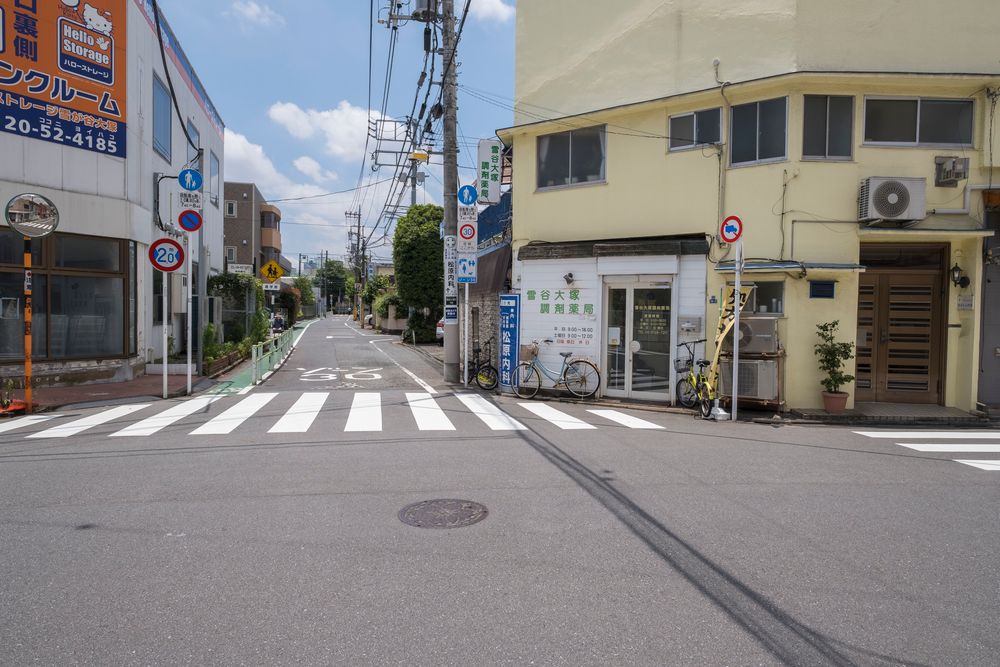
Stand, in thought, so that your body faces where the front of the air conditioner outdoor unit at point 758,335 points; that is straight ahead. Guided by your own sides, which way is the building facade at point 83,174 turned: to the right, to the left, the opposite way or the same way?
to the left

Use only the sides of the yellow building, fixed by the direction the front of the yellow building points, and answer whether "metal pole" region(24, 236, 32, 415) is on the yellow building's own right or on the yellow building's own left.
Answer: on the yellow building's own right

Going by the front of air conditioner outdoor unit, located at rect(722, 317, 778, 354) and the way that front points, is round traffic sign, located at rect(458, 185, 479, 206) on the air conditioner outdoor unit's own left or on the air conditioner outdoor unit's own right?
on the air conditioner outdoor unit's own right

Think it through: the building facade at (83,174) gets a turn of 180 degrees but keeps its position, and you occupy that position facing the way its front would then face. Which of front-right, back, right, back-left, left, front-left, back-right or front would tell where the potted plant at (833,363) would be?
back

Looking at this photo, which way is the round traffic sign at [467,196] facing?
toward the camera

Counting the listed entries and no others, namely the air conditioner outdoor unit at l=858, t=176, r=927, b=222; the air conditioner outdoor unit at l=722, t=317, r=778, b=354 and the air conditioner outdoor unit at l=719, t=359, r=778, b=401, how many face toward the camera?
3

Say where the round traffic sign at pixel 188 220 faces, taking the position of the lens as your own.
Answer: facing the viewer

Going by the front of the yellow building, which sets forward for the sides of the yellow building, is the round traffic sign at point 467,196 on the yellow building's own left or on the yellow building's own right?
on the yellow building's own right

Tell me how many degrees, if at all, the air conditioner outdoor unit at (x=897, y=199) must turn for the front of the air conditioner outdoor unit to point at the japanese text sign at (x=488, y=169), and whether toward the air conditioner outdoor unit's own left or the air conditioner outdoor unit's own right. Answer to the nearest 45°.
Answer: approximately 90° to the air conditioner outdoor unit's own right

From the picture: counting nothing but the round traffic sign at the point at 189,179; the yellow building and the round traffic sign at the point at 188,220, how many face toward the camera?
3

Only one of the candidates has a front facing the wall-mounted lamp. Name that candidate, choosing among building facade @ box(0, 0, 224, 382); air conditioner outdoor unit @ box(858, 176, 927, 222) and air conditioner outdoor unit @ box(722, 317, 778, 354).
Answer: the building facade

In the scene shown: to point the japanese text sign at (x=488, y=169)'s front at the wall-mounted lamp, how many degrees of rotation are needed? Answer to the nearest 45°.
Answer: approximately 45° to its left

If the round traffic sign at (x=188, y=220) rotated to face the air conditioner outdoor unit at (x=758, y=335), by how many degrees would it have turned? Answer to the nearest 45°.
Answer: approximately 45° to its left

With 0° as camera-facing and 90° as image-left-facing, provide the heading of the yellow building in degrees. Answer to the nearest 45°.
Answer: approximately 0°
